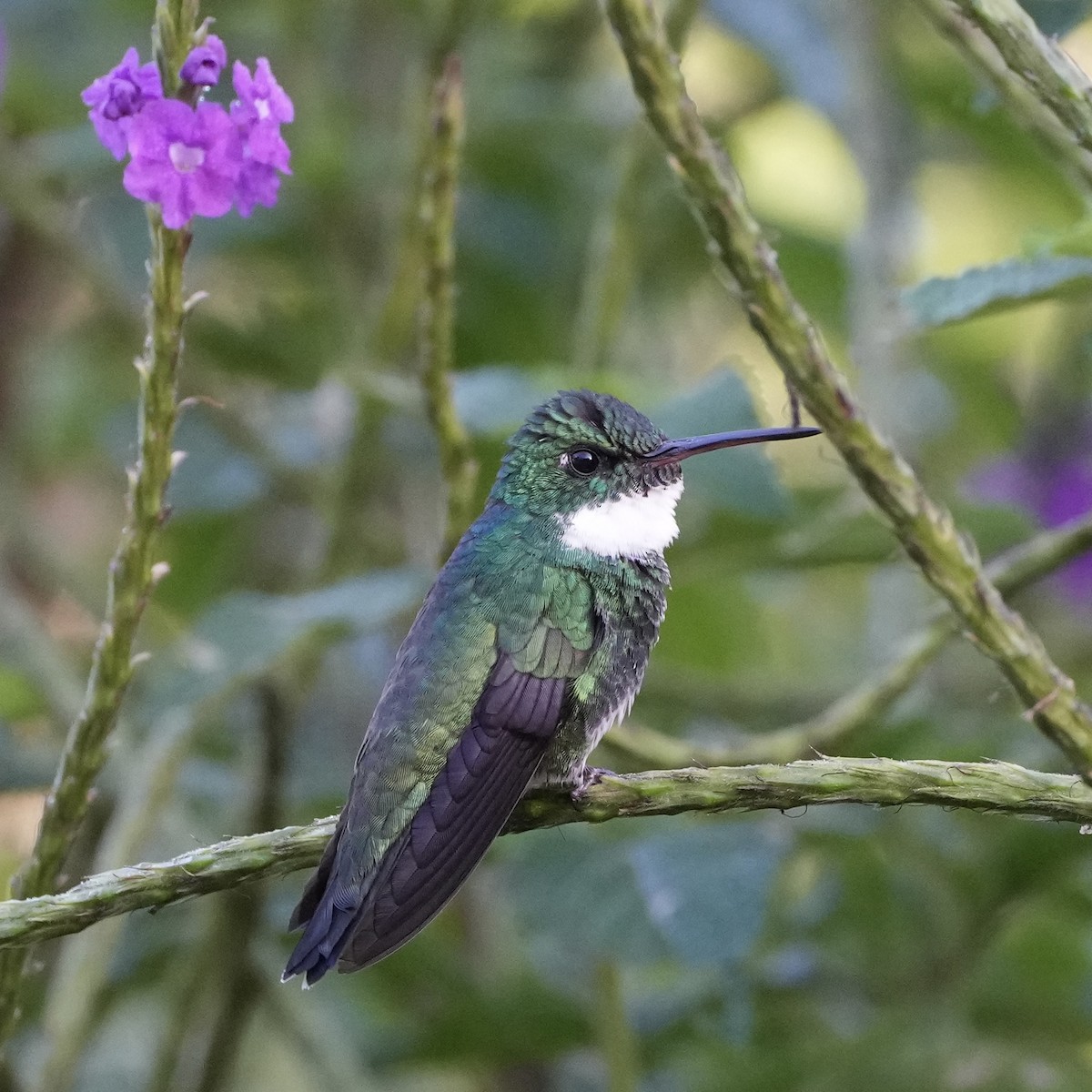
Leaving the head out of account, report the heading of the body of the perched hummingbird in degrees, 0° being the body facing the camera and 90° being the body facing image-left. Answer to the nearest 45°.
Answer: approximately 270°
